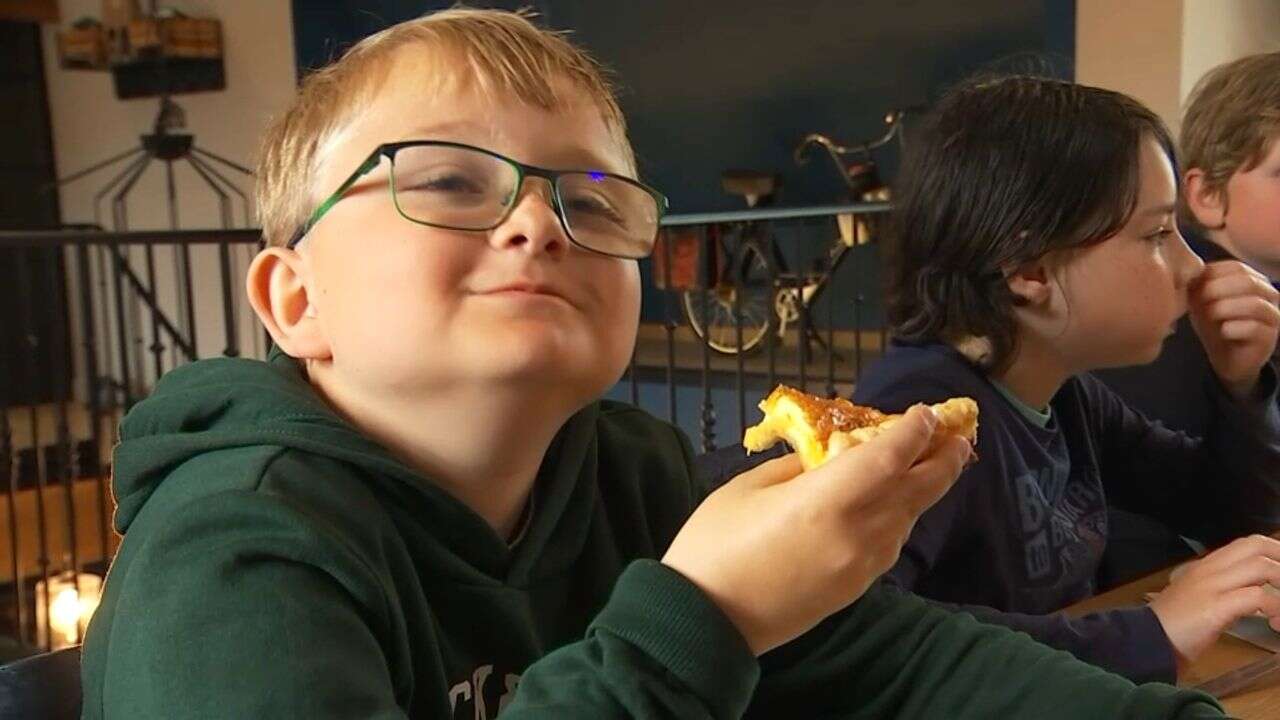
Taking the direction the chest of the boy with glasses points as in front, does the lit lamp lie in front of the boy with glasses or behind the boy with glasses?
behind

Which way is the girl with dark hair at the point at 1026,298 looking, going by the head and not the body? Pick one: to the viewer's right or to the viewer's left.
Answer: to the viewer's right

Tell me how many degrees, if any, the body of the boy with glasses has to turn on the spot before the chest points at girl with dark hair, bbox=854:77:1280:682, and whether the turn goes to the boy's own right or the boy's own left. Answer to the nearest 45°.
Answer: approximately 90° to the boy's own left

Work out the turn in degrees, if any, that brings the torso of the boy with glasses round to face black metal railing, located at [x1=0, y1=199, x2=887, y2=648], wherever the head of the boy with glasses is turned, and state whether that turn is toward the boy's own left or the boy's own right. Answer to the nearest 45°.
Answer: approximately 135° to the boy's own left
